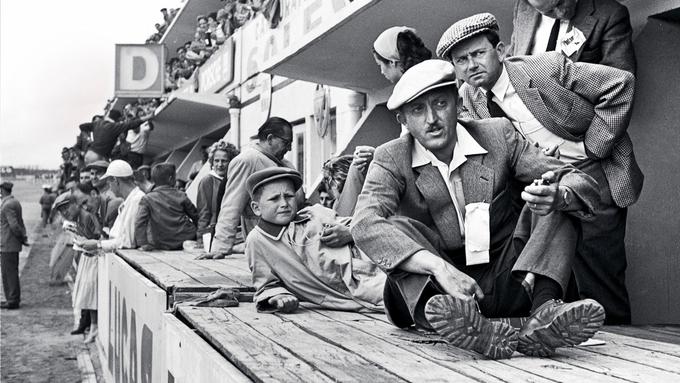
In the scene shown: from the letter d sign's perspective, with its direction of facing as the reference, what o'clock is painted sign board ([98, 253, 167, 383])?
The painted sign board is roughly at 12 o'clock from the letter d sign.

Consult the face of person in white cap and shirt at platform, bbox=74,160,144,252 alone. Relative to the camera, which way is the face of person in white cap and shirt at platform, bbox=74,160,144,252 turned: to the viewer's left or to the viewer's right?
to the viewer's left

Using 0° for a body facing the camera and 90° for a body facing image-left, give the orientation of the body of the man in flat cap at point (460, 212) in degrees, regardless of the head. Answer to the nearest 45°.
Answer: approximately 0°

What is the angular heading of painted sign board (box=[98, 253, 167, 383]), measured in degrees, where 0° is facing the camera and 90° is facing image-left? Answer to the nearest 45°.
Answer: approximately 45°

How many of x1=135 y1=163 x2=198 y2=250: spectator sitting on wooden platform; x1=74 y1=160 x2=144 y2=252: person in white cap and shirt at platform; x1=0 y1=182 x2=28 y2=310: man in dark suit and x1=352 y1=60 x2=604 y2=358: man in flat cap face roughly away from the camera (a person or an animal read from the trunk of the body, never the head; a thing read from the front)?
1

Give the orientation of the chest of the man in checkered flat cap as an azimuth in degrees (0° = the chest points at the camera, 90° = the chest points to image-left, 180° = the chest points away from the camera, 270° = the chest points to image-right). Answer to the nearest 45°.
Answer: approximately 45°

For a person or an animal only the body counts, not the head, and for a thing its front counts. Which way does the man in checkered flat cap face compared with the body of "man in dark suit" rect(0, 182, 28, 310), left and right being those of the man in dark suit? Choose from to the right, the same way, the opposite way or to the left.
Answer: the same way

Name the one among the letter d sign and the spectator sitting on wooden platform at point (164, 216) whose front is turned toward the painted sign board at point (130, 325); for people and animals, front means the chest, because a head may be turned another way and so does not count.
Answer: the letter d sign

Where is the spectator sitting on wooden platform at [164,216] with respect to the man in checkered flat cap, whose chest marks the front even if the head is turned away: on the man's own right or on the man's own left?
on the man's own right

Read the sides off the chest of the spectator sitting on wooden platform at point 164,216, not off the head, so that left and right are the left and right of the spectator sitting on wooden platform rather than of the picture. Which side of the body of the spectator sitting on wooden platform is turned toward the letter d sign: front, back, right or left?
front

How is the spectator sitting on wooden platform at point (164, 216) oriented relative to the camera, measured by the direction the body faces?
away from the camera

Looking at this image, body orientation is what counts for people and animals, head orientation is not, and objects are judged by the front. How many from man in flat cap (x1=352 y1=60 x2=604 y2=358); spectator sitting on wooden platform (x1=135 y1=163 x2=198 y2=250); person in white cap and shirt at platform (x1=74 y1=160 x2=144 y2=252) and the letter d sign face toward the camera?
2

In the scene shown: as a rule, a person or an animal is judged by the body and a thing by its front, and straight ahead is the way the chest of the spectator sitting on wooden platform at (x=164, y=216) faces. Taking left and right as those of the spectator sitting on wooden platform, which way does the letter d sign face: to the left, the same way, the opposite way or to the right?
the opposite way

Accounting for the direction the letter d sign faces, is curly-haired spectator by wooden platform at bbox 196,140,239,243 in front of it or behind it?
in front

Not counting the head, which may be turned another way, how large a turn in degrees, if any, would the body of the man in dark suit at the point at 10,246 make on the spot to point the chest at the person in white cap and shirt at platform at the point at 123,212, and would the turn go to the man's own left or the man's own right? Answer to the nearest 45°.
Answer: approximately 90° to the man's own left

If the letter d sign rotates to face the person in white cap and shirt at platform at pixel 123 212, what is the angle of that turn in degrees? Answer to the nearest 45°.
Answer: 0° — it already faces them
